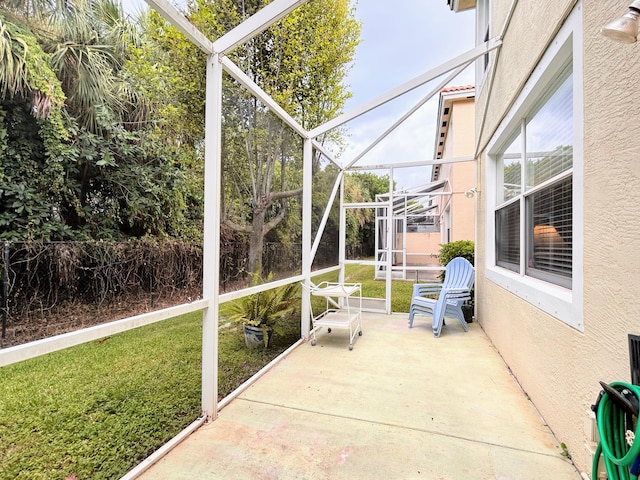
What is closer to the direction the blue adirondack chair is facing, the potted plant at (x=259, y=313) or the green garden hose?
the potted plant

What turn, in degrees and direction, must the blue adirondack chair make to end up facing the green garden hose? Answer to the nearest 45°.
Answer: approximately 45° to its left

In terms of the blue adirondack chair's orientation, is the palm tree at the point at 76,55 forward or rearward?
forward

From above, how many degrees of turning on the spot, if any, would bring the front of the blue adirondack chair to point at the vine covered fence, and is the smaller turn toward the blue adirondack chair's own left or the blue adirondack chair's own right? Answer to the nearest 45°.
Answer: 0° — it already faces it

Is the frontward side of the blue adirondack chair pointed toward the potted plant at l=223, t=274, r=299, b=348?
yes

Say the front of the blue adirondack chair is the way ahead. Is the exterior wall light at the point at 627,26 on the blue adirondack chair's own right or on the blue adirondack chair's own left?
on the blue adirondack chair's own left

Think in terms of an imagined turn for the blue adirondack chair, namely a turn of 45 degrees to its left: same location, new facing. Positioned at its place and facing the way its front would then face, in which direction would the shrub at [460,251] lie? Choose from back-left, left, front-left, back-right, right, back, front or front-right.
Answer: back

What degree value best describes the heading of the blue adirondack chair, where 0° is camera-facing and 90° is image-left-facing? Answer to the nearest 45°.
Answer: approximately 45°
